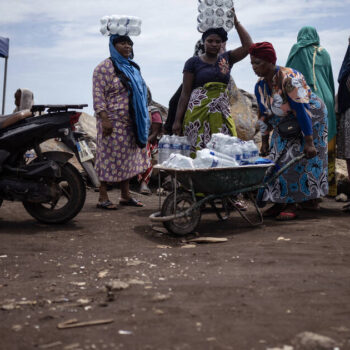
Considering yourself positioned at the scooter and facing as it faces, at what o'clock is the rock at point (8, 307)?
The rock is roughly at 9 o'clock from the scooter.

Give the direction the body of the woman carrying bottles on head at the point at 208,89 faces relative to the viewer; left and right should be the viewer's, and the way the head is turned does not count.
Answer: facing the viewer

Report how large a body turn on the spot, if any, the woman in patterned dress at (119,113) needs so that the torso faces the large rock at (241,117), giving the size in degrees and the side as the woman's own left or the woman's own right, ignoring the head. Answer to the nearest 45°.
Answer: approximately 90° to the woman's own left

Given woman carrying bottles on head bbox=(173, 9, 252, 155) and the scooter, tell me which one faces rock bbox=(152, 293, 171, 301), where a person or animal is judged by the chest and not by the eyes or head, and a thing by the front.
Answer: the woman carrying bottles on head

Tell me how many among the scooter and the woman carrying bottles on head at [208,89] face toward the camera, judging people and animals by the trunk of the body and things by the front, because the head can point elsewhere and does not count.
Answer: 1

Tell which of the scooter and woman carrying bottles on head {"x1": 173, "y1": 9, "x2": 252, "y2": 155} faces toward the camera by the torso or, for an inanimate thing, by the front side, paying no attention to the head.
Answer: the woman carrying bottles on head

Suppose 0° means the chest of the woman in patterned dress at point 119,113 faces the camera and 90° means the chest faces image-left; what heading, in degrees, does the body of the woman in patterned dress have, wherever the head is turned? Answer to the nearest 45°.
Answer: approximately 315°

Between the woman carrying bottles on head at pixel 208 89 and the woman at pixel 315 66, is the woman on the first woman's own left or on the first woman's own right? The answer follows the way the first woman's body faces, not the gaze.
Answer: on the first woman's own left

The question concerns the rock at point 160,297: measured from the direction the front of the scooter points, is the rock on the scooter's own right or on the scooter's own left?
on the scooter's own left

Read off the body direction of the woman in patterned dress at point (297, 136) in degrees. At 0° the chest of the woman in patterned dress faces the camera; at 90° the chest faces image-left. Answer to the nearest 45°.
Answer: approximately 45°

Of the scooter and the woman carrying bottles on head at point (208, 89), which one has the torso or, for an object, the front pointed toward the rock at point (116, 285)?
the woman carrying bottles on head

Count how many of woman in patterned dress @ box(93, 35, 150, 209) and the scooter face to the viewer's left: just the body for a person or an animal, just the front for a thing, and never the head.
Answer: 1

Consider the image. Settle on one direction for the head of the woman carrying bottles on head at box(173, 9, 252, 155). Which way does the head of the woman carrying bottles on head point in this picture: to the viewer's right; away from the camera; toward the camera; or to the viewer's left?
toward the camera

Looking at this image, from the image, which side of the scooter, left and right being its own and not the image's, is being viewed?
left

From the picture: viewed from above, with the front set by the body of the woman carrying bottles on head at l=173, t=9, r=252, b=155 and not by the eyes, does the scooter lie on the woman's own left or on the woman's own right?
on the woman's own right
